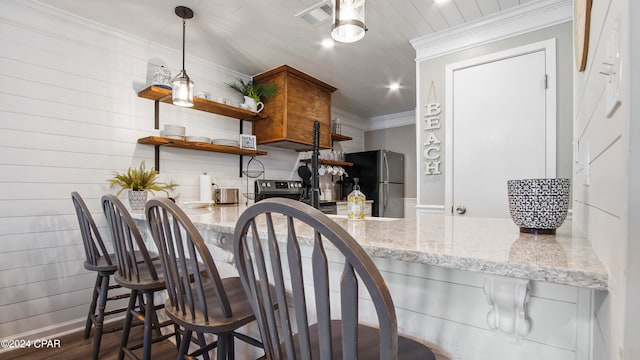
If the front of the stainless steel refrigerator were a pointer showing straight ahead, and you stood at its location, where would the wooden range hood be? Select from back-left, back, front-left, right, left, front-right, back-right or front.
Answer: right

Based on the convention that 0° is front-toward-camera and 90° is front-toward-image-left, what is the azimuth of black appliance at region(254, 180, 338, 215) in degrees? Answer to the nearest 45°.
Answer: approximately 315°

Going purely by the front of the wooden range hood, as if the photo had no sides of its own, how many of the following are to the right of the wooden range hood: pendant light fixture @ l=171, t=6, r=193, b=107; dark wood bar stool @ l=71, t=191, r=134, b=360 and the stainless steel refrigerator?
2

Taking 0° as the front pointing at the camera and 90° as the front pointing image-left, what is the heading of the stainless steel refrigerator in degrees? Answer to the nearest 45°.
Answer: approximately 315°

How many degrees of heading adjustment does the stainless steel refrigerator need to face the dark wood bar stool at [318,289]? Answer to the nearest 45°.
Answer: approximately 45° to its right

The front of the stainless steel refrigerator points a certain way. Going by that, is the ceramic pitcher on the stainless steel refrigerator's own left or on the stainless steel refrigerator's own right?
on the stainless steel refrigerator's own right

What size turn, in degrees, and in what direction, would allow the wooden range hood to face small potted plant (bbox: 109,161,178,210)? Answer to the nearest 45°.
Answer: approximately 90° to its right

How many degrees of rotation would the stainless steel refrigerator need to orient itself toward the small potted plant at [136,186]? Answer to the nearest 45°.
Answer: approximately 90° to its right
